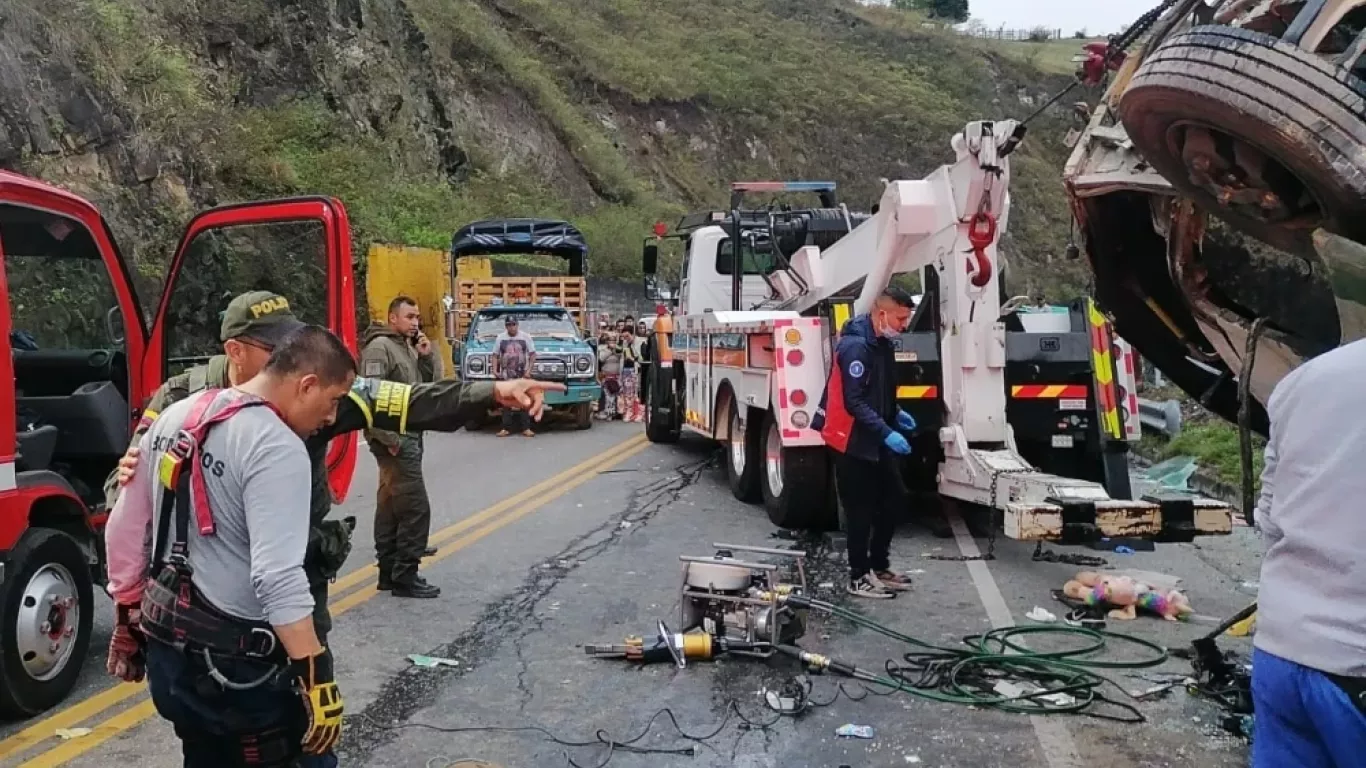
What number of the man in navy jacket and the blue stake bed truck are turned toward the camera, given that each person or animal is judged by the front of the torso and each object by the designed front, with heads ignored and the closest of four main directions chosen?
1

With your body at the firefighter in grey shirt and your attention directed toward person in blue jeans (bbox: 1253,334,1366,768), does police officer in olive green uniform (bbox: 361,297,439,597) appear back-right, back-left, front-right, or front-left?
back-left

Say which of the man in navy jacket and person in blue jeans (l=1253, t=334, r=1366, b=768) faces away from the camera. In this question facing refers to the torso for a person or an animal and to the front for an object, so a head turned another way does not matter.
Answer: the person in blue jeans

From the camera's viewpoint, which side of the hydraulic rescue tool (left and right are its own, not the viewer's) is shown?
left

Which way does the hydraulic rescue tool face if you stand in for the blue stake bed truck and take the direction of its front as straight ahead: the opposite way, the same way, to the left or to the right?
to the right

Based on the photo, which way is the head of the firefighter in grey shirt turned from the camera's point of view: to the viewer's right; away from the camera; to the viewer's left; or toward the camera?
to the viewer's right

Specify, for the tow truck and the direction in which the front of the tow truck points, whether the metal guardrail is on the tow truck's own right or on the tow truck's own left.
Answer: on the tow truck's own right

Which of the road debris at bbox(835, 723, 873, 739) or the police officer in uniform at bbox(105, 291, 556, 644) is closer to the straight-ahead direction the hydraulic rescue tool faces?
the police officer in uniform

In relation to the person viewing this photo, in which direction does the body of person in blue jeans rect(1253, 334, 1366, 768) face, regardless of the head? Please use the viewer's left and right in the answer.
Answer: facing away from the viewer

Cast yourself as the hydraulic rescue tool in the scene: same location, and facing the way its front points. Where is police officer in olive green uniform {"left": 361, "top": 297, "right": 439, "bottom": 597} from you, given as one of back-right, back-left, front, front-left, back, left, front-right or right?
front-right
